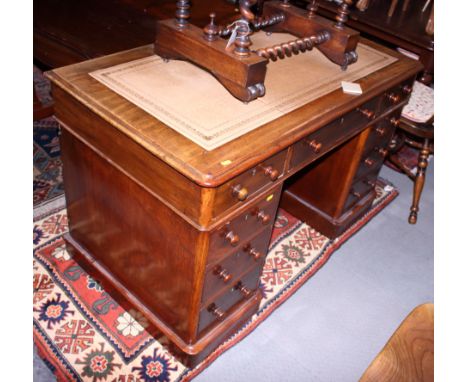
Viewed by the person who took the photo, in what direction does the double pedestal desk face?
facing the viewer and to the right of the viewer

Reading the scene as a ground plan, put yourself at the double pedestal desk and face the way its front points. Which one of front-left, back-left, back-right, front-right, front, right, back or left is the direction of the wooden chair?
left
